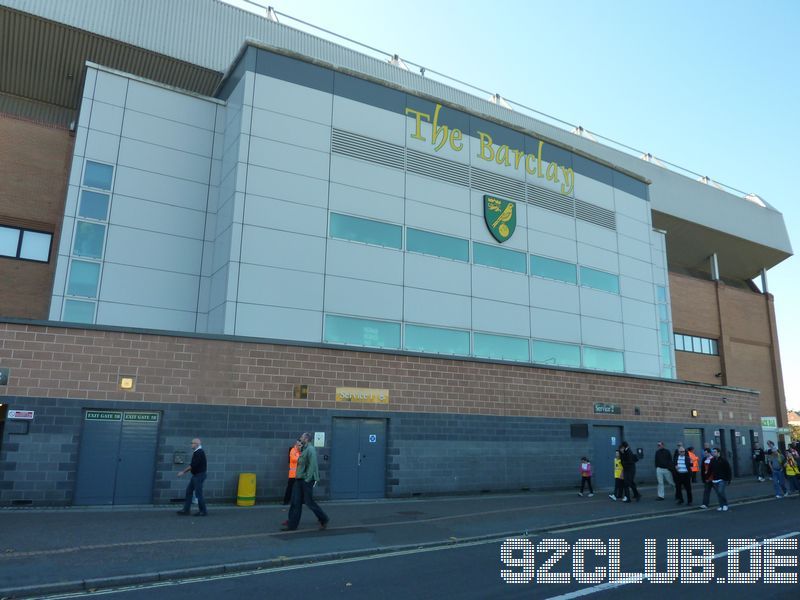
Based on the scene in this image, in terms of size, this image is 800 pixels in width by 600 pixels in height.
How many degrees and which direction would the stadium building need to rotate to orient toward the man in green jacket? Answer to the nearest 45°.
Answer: approximately 45° to its right

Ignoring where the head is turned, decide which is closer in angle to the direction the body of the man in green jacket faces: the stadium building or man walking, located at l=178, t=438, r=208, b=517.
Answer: the man walking

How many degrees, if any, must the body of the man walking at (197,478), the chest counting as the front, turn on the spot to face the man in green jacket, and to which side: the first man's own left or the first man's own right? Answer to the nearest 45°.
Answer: approximately 135° to the first man's own left

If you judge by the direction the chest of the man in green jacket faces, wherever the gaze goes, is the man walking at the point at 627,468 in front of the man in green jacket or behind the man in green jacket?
behind

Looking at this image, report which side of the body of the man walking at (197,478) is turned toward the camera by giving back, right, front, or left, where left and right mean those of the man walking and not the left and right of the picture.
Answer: left

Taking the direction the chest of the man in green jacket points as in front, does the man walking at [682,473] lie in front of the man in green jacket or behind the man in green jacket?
behind

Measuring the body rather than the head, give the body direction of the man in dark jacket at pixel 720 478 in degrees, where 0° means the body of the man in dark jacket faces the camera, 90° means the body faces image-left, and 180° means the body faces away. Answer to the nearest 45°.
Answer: approximately 45°
